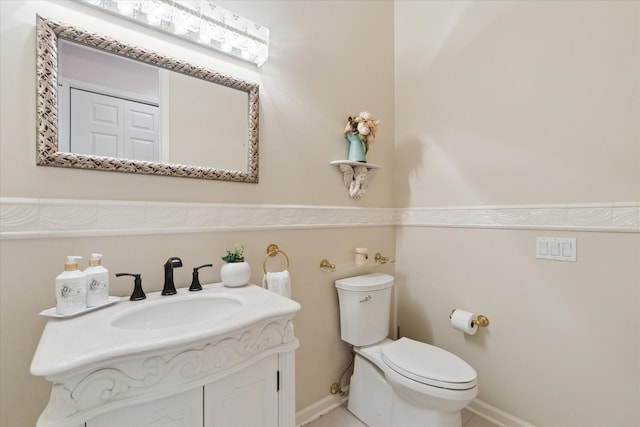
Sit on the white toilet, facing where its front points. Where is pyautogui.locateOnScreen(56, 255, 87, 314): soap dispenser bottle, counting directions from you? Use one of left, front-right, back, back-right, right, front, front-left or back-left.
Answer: right

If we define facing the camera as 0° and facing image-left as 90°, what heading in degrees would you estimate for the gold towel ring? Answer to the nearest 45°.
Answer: approximately 315°

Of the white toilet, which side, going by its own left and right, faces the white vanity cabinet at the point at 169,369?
right

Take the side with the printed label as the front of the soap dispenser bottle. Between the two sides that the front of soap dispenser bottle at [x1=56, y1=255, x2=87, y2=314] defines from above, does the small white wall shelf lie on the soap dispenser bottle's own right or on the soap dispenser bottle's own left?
on the soap dispenser bottle's own left

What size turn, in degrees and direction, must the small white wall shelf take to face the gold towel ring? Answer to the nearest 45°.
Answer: approximately 90° to its right

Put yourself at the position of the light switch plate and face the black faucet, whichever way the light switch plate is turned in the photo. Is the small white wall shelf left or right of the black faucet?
right

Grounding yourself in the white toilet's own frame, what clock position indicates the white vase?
The white vase is roughly at 3 o'clock from the white toilet.

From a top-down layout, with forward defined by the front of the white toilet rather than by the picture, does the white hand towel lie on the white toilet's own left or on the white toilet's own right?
on the white toilet's own right

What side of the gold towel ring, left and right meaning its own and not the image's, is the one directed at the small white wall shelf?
left

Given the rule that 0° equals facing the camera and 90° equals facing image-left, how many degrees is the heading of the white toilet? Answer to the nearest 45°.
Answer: approximately 315°
